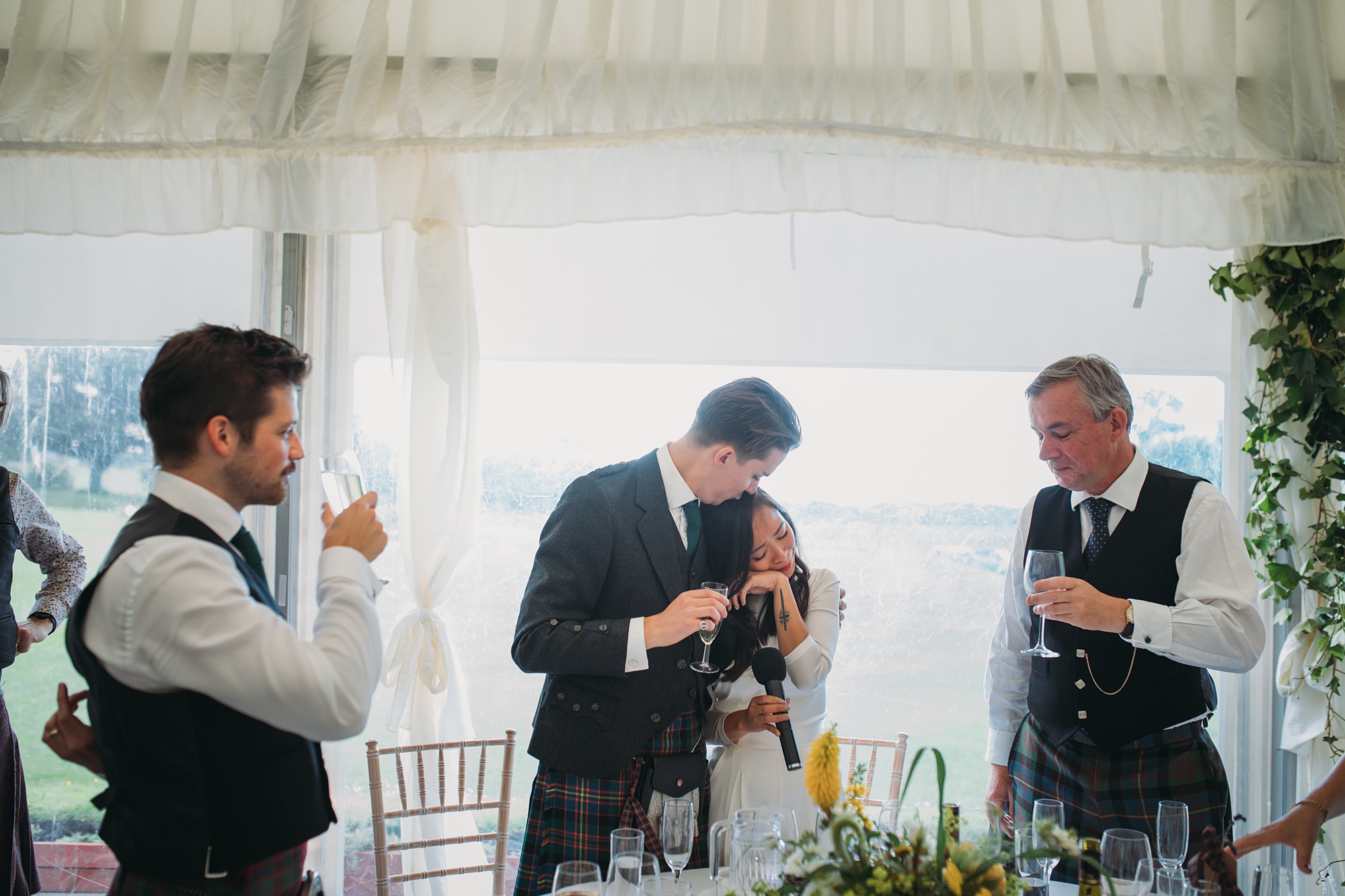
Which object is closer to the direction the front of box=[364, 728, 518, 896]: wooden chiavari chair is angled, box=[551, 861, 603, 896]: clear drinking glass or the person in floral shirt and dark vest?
the clear drinking glass

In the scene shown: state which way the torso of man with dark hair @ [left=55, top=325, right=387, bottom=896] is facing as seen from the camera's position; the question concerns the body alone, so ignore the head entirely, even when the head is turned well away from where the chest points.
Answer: to the viewer's right

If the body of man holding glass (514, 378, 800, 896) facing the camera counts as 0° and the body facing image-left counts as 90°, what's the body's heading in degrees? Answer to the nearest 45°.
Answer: approximately 315°

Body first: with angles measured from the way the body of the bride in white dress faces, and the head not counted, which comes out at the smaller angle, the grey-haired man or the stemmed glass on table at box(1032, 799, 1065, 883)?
the stemmed glass on table

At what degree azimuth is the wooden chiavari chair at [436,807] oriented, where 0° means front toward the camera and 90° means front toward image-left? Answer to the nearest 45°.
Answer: approximately 0°

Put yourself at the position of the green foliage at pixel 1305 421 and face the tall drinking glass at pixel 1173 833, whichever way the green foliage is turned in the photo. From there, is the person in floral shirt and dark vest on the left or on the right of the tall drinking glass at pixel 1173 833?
right

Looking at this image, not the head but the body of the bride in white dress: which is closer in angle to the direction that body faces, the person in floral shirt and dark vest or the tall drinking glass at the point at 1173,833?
the tall drinking glass
